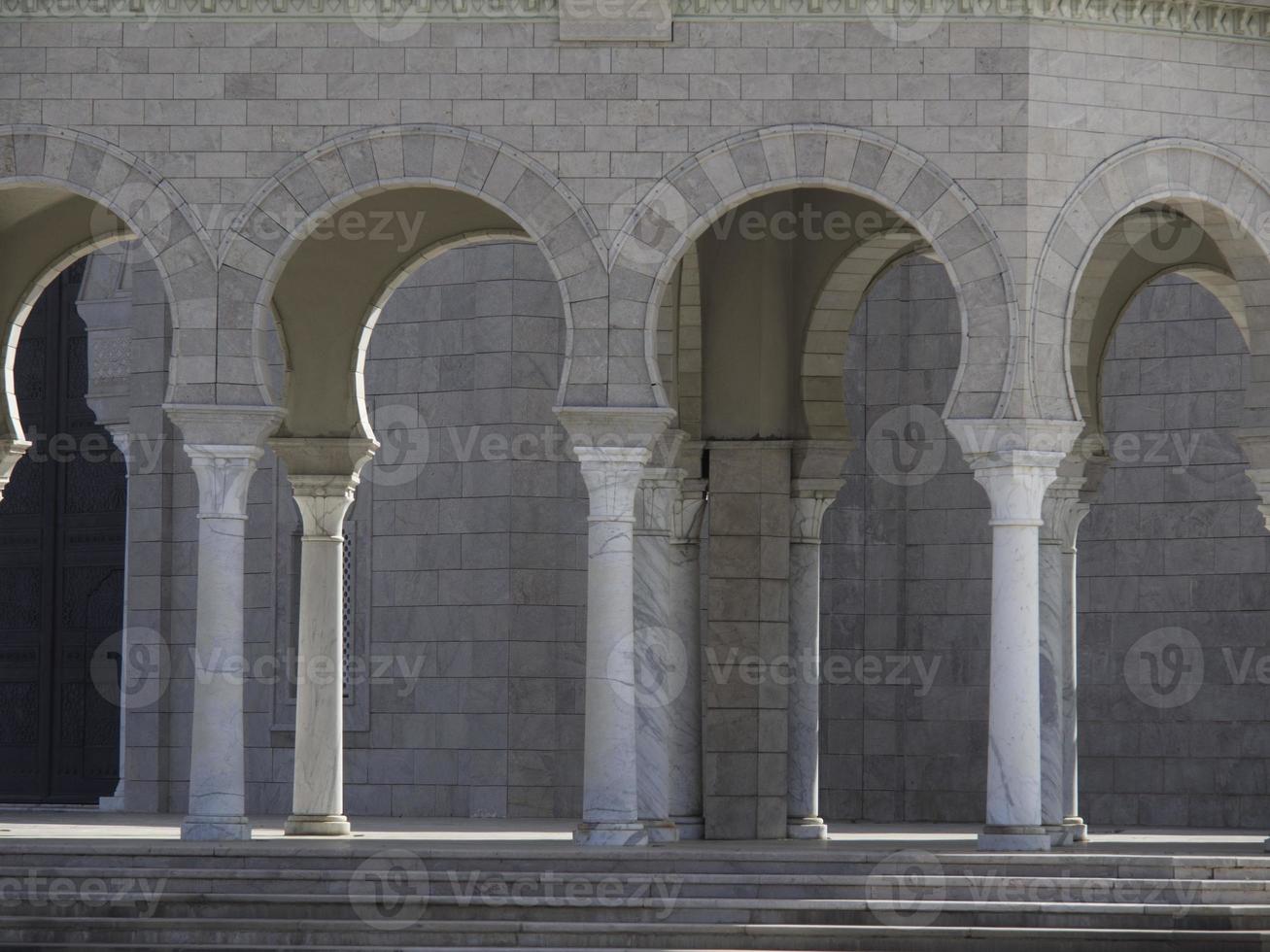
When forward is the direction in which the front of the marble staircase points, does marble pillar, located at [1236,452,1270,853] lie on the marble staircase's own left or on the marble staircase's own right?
on the marble staircase's own left

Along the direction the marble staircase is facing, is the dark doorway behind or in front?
behind

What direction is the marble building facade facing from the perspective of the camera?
toward the camera

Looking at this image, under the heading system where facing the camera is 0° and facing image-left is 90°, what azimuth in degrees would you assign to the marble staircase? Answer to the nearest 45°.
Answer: approximately 0°

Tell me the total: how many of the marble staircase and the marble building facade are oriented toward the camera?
2

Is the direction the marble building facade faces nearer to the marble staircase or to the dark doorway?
the marble staircase

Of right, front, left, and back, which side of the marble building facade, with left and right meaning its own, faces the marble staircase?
front

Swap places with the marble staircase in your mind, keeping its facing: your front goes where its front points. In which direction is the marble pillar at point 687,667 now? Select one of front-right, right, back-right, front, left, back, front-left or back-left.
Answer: back

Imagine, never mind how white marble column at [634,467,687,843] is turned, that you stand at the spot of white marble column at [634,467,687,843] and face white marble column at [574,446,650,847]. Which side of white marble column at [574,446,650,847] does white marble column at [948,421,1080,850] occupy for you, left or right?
left
